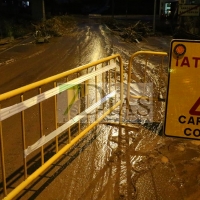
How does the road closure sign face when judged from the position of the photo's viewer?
facing the viewer
